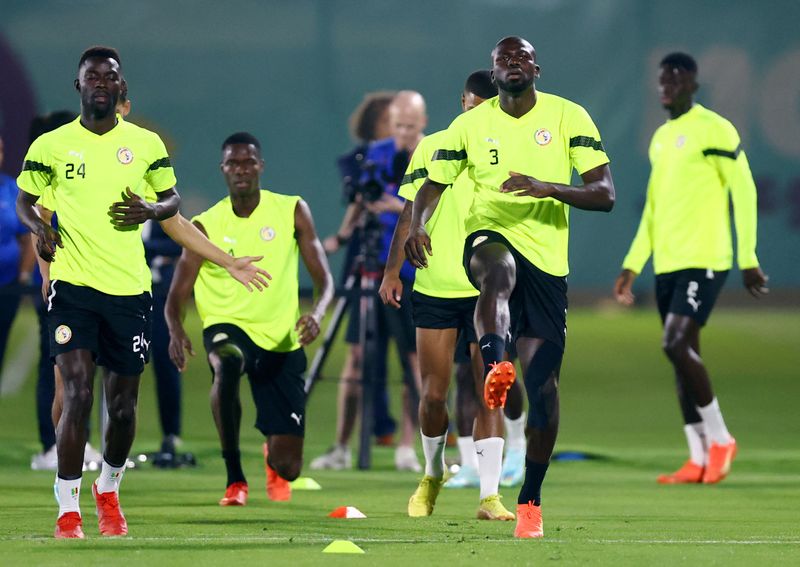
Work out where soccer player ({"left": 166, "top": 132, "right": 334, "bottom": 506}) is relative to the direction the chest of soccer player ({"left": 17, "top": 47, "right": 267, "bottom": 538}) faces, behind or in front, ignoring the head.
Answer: behind

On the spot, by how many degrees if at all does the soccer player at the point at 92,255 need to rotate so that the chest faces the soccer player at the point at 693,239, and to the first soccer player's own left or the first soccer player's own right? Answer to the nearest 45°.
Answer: approximately 135° to the first soccer player's own left

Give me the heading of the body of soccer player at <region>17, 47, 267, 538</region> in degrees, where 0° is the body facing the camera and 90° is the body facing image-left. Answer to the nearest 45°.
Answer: approximately 0°

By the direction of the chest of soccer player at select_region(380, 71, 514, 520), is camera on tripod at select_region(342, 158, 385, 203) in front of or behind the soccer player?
behind

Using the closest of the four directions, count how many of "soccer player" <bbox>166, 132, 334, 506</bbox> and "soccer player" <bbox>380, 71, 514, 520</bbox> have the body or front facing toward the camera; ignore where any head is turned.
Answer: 2
